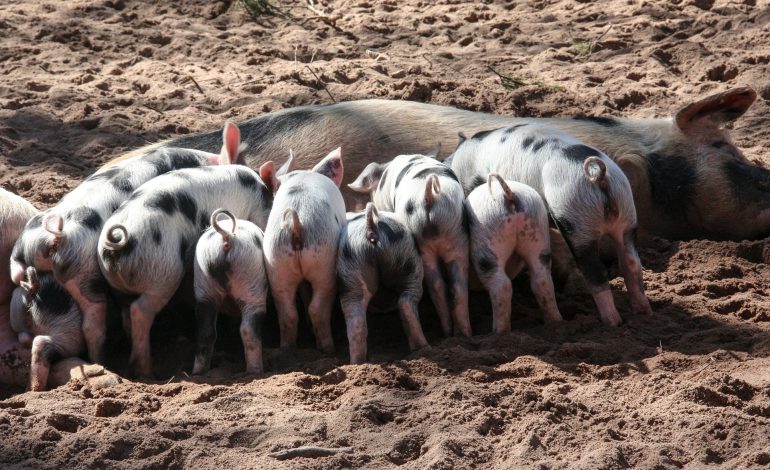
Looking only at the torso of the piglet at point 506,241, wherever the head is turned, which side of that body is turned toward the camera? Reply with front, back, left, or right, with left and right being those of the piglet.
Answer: back

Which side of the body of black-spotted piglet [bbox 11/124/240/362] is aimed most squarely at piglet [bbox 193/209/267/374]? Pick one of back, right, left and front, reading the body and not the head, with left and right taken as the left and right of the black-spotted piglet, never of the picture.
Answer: right

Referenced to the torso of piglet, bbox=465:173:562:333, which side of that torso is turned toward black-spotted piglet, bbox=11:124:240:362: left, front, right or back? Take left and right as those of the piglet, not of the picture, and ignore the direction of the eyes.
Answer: left

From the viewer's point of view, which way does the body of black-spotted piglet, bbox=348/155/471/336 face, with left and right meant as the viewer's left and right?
facing away from the viewer and to the left of the viewer

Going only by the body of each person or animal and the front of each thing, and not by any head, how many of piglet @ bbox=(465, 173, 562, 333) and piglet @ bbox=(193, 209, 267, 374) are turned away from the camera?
2

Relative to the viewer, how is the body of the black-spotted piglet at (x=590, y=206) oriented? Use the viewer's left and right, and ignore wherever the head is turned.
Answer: facing away from the viewer and to the left of the viewer

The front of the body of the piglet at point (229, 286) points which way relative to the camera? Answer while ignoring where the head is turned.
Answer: away from the camera

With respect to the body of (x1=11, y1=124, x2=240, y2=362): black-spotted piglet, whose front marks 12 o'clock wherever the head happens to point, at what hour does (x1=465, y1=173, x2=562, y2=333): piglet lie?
The piglet is roughly at 2 o'clock from the black-spotted piglet.

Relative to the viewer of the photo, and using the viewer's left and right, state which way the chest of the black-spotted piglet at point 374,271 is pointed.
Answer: facing away from the viewer

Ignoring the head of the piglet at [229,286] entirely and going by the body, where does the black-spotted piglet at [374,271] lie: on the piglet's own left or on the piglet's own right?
on the piglet's own right

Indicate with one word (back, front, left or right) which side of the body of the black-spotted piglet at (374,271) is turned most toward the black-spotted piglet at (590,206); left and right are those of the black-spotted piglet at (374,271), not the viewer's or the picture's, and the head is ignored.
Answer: right

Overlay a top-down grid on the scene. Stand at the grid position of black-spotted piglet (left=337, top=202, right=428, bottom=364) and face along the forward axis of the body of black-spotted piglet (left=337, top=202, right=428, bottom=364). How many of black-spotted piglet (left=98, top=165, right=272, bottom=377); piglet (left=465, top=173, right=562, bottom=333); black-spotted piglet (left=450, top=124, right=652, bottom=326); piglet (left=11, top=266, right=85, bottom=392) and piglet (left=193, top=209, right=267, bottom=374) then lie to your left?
3
